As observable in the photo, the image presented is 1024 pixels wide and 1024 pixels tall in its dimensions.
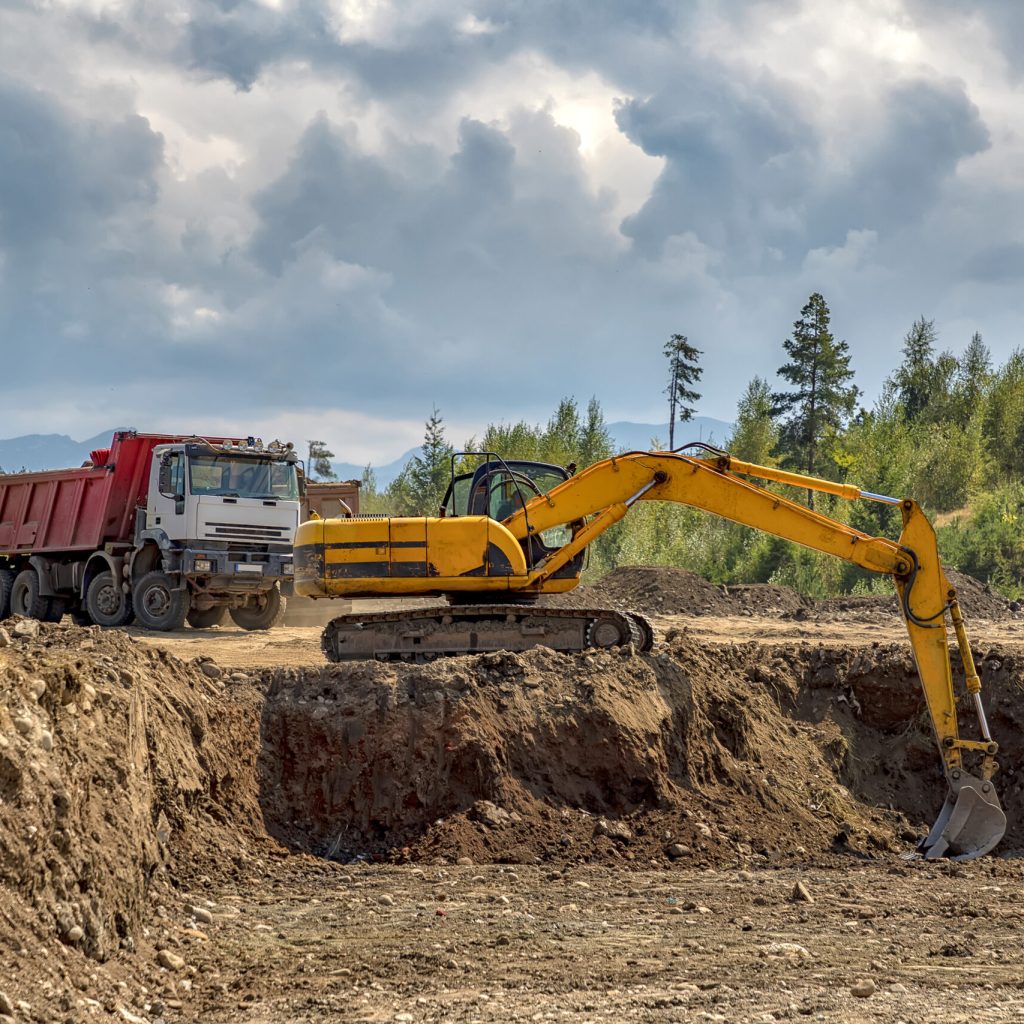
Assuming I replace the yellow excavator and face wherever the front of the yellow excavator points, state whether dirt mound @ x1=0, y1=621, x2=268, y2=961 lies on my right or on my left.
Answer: on my right

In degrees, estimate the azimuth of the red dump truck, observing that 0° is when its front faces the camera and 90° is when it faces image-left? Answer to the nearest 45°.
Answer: approximately 315°

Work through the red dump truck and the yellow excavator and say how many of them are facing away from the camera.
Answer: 0

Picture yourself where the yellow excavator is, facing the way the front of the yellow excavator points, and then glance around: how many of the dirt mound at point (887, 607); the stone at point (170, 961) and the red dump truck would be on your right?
1

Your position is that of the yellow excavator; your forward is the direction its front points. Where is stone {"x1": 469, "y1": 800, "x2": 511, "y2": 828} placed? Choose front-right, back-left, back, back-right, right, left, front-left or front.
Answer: right

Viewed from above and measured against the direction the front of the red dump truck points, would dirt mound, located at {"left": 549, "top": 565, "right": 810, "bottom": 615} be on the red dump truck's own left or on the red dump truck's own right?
on the red dump truck's own left

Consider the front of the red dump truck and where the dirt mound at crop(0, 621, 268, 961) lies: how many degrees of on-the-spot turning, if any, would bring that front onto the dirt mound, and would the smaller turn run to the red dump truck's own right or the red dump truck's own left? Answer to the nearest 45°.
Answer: approximately 45° to the red dump truck's own right

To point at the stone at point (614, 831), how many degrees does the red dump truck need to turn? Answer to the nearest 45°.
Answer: approximately 45° to its right

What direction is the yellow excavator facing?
to the viewer's right

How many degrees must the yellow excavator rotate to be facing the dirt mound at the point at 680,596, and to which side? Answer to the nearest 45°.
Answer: approximately 90° to its left

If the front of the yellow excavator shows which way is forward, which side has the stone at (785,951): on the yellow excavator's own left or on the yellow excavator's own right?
on the yellow excavator's own right
